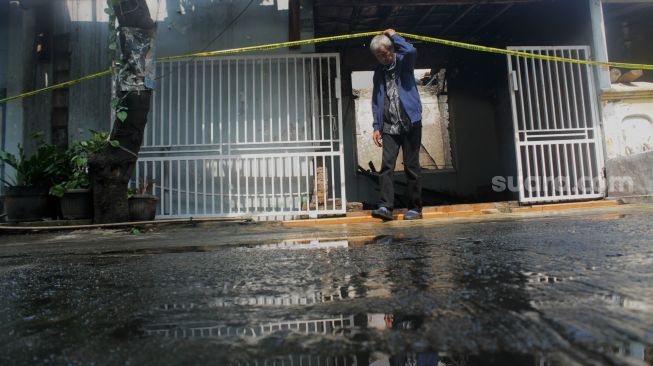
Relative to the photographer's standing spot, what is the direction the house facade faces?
facing the viewer

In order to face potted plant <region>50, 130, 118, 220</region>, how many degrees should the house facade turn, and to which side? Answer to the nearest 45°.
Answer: approximately 45° to its right

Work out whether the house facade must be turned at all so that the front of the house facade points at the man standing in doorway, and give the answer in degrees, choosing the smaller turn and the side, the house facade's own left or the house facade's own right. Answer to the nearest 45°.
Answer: approximately 45° to the house facade's own left

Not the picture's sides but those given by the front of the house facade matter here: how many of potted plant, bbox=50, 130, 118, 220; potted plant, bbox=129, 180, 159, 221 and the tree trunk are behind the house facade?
0

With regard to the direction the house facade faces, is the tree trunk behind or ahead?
ahead

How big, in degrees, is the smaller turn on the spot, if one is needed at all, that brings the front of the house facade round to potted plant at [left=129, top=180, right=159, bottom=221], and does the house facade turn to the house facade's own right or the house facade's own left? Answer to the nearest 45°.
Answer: approximately 45° to the house facade's own right

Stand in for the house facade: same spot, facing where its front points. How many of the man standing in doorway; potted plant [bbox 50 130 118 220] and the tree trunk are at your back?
0

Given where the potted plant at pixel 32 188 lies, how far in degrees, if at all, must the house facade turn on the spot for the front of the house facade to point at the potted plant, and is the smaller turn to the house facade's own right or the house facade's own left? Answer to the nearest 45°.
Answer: approximately 45° to the house facade's own right

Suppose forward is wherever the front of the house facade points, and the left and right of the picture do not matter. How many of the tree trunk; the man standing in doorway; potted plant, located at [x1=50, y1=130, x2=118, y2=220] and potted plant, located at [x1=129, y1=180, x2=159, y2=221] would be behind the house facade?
0
